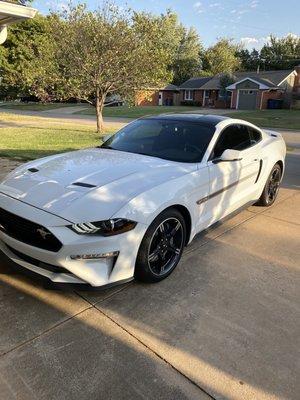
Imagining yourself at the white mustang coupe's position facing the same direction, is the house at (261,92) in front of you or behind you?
behind

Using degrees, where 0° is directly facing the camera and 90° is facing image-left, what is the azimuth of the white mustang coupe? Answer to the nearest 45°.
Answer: approximately 45°

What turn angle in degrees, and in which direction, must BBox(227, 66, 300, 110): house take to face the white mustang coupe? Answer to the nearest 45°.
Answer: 0° — it already faces it

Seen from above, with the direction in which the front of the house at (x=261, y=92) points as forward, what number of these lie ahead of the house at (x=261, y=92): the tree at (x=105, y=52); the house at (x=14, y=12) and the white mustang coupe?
3

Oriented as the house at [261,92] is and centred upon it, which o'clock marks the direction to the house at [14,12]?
the house at [14,12] is roughly at 12 o'clock from the house at [261,92].

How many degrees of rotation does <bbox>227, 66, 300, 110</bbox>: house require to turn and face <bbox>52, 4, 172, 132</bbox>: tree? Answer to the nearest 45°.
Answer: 0° — it already faces it

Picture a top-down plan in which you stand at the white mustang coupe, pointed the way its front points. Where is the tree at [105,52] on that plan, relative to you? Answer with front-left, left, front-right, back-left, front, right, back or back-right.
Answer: back-right

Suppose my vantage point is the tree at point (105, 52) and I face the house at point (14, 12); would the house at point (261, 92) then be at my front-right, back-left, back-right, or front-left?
back-left
